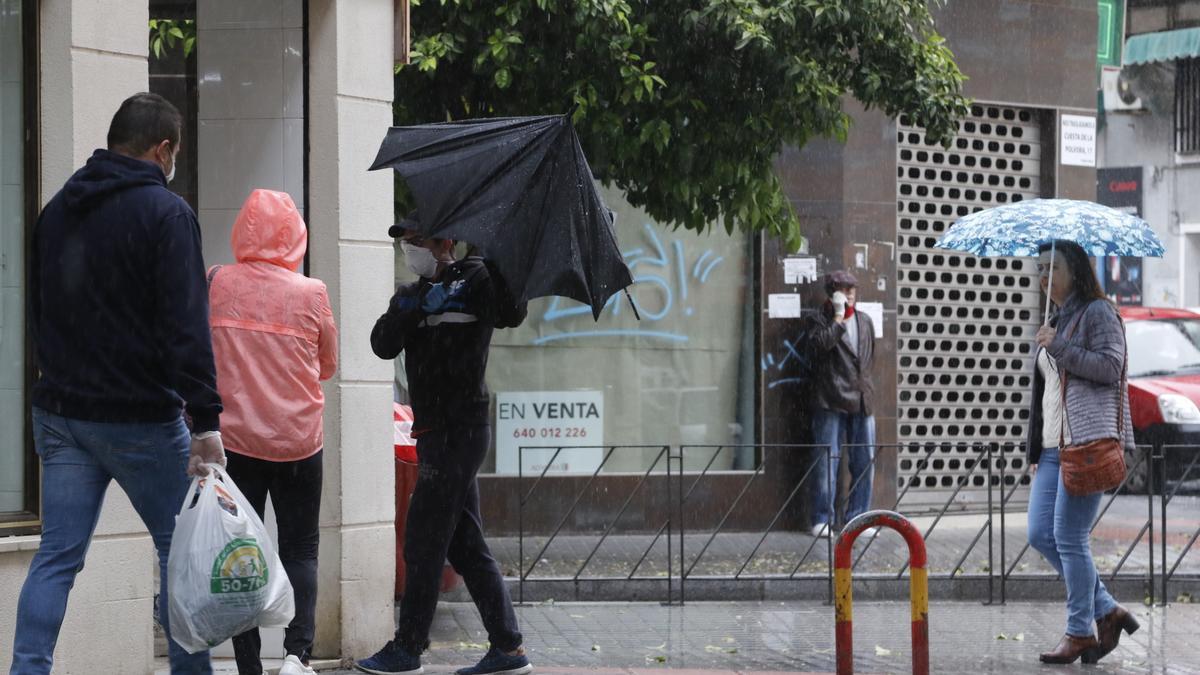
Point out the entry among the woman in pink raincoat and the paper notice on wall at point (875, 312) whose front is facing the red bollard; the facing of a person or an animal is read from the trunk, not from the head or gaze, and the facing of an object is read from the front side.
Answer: the paper notice on wall

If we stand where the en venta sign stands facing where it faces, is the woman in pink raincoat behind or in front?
in front

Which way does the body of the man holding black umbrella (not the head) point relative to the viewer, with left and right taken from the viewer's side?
facing the viewer and to the left of the viewer

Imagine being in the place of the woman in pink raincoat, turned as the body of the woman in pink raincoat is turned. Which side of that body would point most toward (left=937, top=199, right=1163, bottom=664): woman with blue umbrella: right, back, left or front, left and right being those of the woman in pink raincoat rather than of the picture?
right

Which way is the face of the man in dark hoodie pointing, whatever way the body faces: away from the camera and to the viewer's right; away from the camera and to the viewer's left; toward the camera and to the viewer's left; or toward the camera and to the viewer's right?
away from the camera and to the viewer's right

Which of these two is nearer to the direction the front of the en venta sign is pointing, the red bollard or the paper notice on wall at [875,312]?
the red bollard

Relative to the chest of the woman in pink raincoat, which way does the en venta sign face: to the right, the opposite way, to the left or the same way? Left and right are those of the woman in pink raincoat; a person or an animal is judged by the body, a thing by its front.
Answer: the opposite way

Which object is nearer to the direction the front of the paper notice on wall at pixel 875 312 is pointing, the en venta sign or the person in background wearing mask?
the person in background wearing mask

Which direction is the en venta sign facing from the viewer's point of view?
toward the camera

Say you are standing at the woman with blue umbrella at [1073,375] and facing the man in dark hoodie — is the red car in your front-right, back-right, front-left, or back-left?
back-right

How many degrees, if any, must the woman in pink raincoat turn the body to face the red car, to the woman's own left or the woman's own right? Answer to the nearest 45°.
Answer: approximately 45° to the woman's own right

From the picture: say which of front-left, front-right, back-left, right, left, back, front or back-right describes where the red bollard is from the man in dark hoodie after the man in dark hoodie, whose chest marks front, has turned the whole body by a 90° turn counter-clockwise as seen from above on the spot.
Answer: back-right

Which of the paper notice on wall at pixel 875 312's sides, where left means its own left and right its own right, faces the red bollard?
front

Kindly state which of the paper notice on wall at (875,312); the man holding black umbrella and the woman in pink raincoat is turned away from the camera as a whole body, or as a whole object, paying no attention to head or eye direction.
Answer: the woman in pink raincoat

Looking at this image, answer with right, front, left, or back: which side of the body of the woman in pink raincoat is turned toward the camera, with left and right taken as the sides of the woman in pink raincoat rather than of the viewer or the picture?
back

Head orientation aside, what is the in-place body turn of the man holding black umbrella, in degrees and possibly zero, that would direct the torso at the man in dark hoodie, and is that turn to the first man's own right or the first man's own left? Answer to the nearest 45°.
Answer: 0° — they already face them

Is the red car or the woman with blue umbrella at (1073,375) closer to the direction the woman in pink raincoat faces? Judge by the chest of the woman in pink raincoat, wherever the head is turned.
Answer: the red car

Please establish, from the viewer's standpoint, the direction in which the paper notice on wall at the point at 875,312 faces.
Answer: facing the viewer

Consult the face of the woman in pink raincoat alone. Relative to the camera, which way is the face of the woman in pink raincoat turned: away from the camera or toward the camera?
away from the camera
